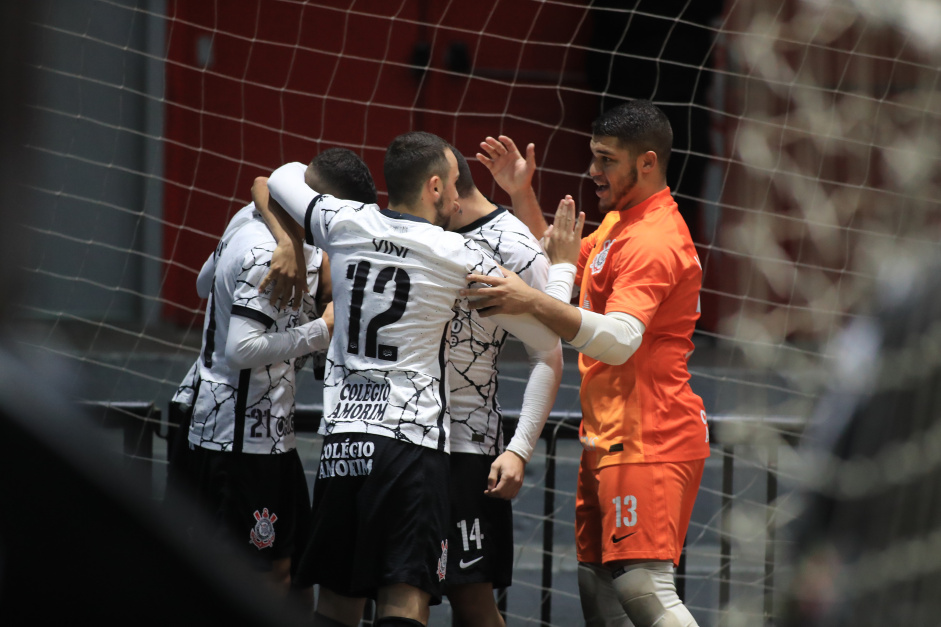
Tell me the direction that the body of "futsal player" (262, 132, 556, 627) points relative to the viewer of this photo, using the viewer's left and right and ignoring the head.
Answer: facing away from the viewer and to the right of the viewer

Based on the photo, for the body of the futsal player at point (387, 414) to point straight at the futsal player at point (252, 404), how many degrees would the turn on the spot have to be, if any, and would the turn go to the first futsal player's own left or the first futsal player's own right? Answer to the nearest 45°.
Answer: approximately 90° to the first futsal player's own left

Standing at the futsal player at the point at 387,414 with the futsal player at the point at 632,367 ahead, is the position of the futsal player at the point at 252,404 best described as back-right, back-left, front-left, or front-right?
back-left

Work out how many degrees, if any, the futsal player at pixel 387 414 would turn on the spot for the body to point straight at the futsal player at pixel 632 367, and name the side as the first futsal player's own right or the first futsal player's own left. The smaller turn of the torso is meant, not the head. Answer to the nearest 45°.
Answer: approximately 45° to the first futsal player's own right

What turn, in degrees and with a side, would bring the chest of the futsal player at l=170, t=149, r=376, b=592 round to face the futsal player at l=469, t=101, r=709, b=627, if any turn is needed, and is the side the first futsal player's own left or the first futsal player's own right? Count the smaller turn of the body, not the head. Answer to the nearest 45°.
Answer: approximately 45° to the first futsal player's own right

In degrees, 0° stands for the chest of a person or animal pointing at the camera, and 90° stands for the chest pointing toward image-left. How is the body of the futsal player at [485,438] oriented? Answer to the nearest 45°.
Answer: approximately 45°
